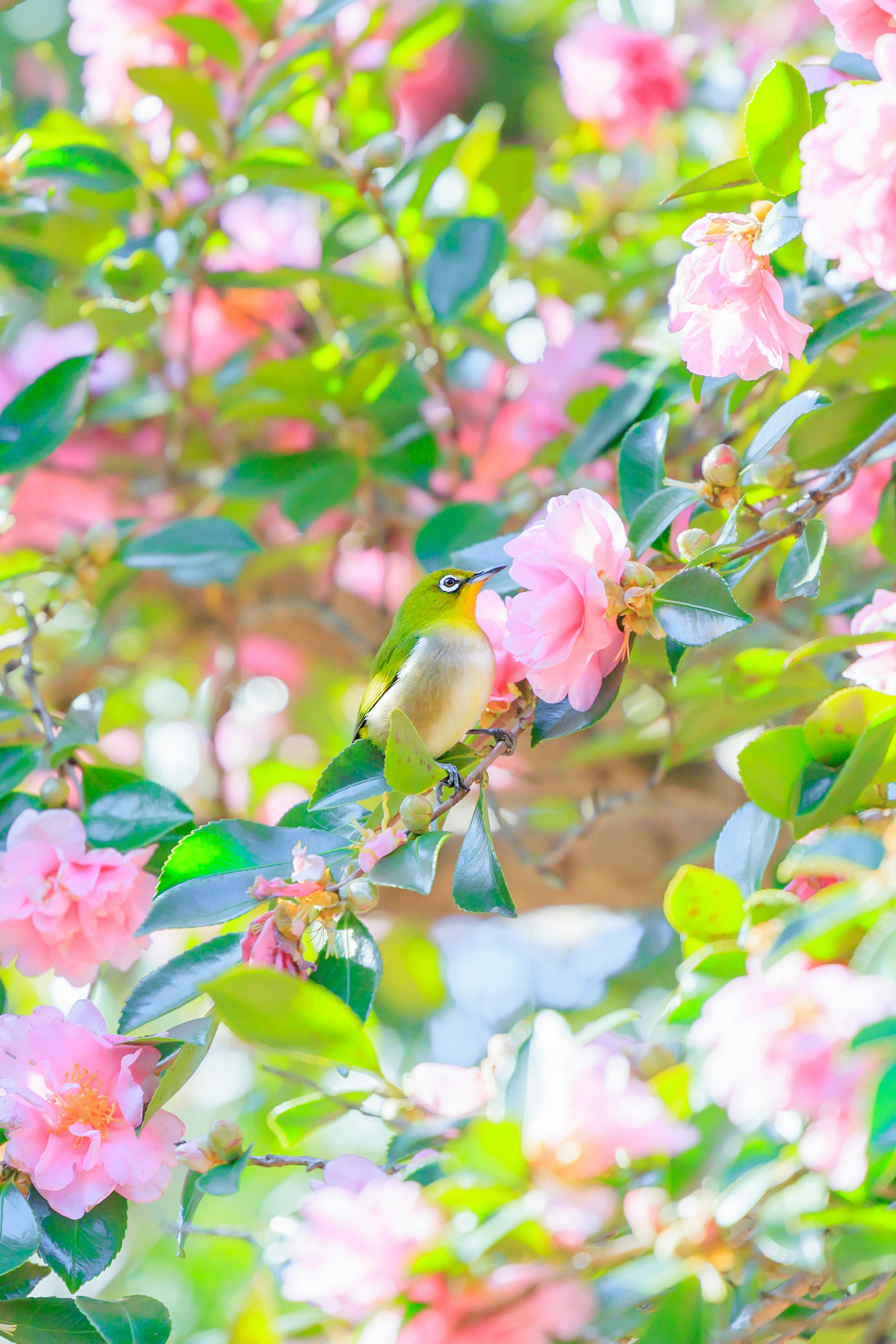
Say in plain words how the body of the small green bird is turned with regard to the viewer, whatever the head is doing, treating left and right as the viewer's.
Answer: facing to the right of the viewer

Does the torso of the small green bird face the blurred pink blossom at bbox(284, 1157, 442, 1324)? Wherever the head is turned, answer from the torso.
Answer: no

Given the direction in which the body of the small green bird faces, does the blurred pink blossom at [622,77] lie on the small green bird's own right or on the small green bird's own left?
on the small green bird's own left

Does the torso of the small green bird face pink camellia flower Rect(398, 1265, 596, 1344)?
no
